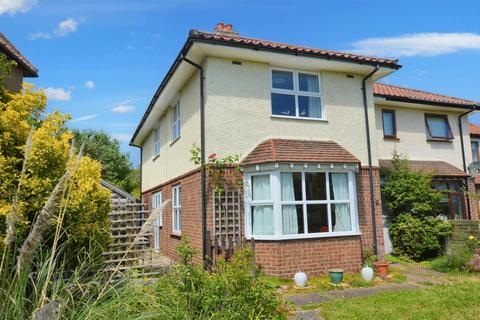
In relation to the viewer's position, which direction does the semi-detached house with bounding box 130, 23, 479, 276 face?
facing the viewer and to the right of the viewer

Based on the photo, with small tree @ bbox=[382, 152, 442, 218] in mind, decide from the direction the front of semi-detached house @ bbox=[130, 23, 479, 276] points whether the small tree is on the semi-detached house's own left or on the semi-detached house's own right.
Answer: on the semi-detached house's own left

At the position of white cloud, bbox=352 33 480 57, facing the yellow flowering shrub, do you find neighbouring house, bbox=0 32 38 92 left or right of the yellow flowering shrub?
right

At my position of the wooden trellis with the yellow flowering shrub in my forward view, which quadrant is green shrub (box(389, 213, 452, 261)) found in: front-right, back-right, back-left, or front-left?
back-left

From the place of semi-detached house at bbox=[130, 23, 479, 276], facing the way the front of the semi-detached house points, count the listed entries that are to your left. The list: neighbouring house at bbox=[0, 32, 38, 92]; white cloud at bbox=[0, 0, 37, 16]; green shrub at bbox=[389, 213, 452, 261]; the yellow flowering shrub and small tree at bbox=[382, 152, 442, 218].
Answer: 2

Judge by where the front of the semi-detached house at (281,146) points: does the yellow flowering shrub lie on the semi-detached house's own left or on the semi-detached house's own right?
on the semi-detached house's own right

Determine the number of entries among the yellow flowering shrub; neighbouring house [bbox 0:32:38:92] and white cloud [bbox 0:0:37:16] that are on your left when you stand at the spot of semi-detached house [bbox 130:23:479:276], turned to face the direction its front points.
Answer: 0

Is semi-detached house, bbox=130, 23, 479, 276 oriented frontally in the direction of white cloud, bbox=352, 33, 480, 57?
no

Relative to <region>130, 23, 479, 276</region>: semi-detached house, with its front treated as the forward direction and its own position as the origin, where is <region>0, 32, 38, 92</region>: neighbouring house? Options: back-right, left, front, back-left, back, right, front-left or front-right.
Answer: back-right

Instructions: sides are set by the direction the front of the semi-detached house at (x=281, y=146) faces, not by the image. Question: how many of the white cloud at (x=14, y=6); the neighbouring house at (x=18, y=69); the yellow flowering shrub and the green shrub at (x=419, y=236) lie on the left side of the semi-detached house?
1

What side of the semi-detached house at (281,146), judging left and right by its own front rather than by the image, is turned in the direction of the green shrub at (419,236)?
left

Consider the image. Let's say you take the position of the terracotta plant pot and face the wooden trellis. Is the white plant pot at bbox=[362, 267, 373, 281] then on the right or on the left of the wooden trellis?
left

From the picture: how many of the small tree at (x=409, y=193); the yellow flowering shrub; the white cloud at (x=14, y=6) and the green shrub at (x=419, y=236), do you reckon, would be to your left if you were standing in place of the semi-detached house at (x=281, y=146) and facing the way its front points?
2
